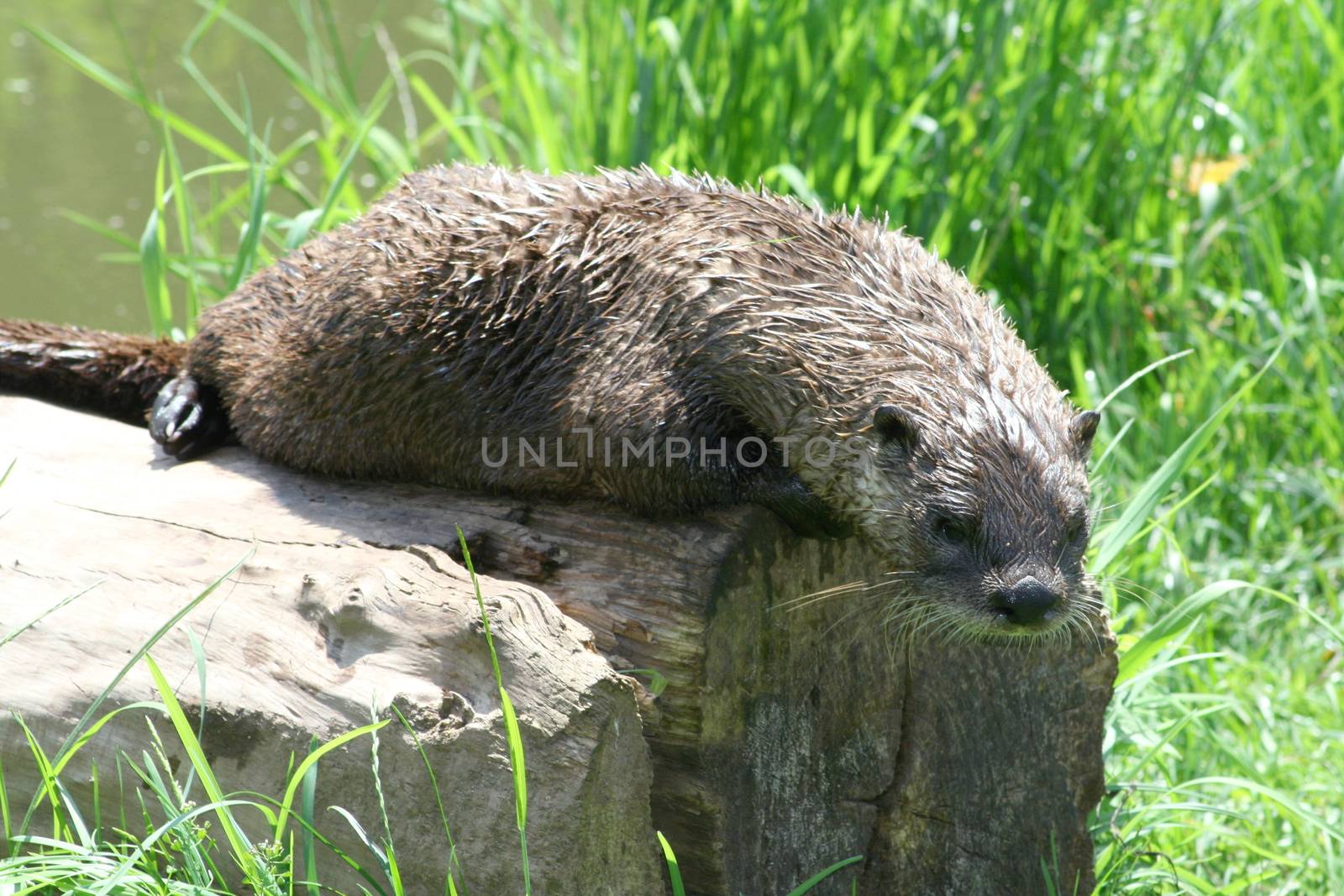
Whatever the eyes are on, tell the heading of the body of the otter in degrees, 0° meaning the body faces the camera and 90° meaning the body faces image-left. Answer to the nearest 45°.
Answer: approximately 315°
